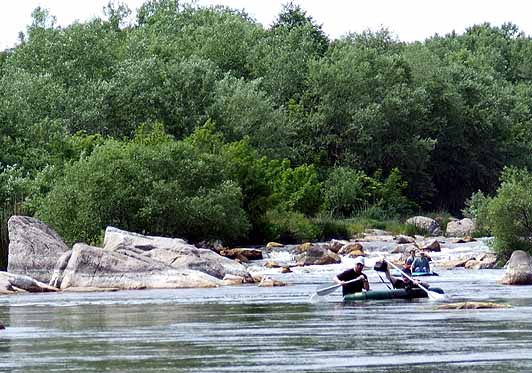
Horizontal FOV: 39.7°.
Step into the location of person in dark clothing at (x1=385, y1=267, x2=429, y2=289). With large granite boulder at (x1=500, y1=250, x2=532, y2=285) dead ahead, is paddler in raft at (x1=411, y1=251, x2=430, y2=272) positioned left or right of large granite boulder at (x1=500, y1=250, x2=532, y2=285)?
left

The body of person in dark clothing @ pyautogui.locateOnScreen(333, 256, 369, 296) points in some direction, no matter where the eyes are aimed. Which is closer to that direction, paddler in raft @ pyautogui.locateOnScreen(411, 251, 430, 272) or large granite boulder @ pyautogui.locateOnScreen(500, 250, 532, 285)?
the large granite boulder

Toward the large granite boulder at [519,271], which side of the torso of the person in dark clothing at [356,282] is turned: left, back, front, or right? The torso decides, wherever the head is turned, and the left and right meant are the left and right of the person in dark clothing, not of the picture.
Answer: left
